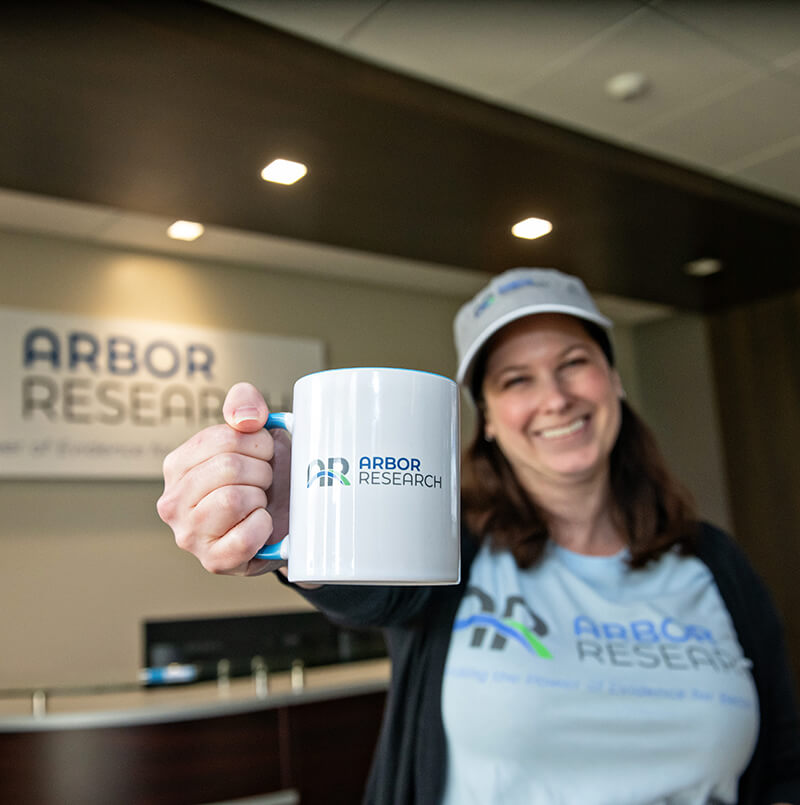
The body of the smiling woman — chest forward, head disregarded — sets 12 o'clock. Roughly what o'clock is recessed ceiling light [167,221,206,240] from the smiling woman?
The recessed ceiling light is roughly at 5 o'clock from the smiling woman.

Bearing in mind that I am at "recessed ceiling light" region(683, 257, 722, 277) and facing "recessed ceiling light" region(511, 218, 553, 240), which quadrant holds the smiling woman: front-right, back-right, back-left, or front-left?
front-left

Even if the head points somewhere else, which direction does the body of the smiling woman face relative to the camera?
toward the camera

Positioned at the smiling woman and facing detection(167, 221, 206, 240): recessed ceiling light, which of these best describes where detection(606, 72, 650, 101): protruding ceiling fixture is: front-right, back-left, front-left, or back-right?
front-right

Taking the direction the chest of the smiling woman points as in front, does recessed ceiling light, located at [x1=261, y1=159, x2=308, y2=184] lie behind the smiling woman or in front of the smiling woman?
behind

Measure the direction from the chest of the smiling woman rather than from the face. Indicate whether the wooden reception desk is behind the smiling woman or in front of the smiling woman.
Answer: behind

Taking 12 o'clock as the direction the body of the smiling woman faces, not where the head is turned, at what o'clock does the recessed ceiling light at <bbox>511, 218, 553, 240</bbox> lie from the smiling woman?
The recessed ceiling light is roughly at 6 o'clock from the smiling woman.

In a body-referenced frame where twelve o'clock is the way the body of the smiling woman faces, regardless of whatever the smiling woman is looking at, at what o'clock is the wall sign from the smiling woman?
The wall sign is roughly at 5 o'clock from the smiling woman.
